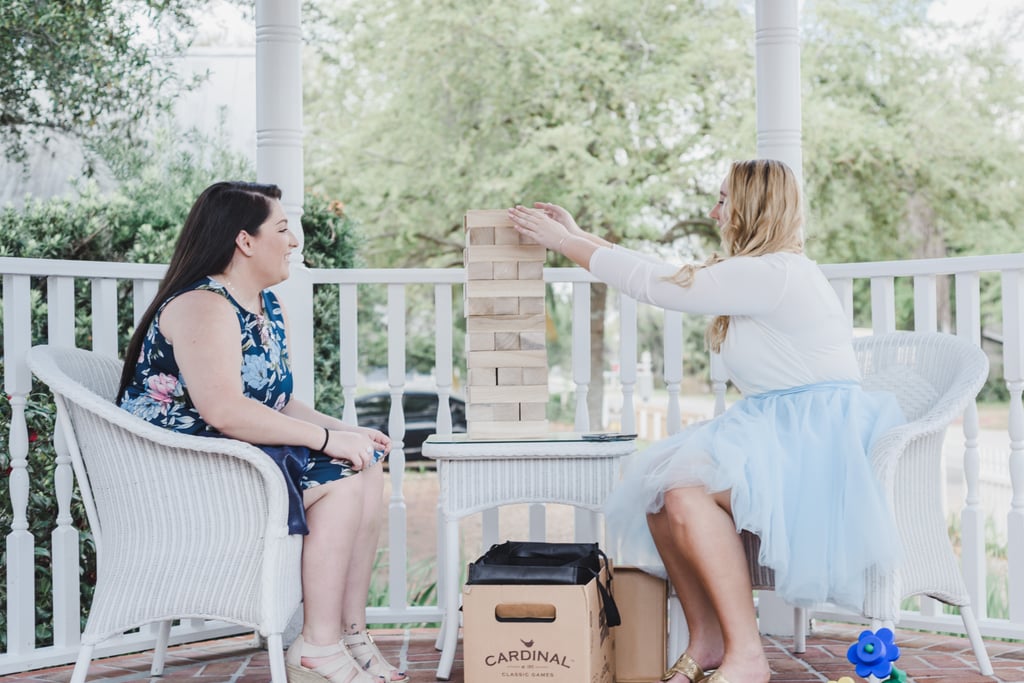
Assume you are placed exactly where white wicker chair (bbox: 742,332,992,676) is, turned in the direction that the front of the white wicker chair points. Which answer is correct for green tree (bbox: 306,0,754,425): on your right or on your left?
on your right

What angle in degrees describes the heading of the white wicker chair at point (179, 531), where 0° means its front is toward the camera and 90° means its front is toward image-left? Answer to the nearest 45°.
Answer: approximately 270°

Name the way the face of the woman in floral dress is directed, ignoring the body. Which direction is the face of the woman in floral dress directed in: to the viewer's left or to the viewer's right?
to the viewer's right

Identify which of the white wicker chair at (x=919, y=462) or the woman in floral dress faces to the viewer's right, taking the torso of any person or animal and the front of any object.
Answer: the woman in floral dress

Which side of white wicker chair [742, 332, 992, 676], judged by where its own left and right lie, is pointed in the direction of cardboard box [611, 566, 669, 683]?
front

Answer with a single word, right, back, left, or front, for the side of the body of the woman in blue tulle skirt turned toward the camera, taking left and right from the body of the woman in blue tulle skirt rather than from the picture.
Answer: left

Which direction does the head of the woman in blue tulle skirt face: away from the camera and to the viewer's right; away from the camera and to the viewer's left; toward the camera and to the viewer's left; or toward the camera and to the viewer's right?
away from the camera and to the viewer's left

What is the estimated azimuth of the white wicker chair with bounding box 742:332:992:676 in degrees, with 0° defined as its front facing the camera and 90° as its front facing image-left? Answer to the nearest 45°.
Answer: approximately 90°

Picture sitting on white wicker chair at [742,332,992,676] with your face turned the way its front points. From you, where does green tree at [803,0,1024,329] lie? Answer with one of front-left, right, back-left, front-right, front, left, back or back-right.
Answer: right

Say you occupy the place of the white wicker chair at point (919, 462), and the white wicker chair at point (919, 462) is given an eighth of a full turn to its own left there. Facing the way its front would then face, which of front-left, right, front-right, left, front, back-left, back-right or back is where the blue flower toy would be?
front-left

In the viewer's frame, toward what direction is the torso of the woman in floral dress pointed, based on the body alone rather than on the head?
to the viewer's right

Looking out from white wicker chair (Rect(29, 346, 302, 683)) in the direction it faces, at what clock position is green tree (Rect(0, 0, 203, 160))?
The green tree is roughly at 9 o'clock from the white wicker chair.

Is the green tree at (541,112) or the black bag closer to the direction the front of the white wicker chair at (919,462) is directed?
the black bag
